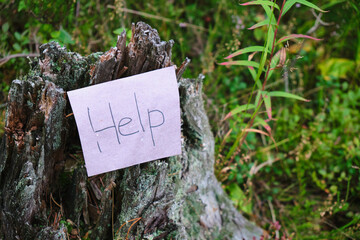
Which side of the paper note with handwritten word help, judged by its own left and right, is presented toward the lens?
front
